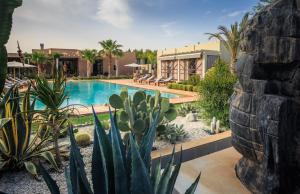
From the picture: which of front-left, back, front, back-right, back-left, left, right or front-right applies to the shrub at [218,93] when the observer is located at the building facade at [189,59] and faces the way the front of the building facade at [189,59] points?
front-left

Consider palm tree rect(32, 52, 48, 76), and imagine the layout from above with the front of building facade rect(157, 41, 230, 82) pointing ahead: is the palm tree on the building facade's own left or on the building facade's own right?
on the building facade's own right

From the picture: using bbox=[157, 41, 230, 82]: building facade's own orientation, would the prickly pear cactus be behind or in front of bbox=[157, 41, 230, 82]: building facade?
in front

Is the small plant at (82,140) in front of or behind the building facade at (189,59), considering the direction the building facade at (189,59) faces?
in front

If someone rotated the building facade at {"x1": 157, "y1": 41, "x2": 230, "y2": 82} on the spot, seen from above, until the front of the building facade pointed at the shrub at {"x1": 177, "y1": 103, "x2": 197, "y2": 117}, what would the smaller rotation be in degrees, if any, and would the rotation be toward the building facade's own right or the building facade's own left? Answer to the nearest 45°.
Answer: approximately 45° to the building facade's own left

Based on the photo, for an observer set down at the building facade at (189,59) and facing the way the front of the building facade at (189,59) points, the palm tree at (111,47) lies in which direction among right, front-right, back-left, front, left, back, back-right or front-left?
right

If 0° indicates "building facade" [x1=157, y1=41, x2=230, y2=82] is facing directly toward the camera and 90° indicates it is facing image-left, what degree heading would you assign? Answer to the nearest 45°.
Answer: approximately 45°

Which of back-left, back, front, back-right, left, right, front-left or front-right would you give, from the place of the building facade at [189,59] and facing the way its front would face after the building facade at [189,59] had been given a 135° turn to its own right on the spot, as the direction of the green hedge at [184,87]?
back
